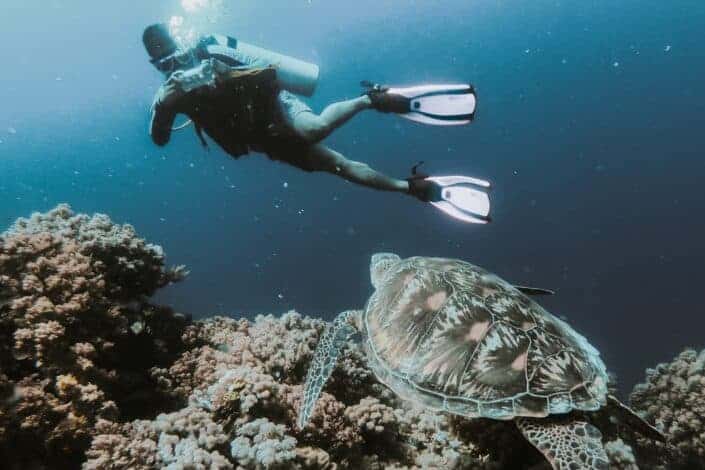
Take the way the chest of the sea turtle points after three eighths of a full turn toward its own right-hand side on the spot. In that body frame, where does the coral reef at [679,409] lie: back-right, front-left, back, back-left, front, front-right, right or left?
front-left

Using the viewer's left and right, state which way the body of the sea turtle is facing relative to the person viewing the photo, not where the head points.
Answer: facing away from the viewer and to the left of the viewer
